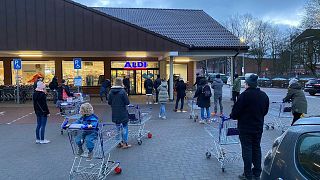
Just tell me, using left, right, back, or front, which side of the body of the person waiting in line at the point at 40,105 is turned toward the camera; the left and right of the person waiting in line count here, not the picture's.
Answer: right

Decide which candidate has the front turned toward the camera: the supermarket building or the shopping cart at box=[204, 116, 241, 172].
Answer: the supermarket building

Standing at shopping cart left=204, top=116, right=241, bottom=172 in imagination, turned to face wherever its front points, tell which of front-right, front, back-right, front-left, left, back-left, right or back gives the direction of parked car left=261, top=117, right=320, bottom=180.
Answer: back-left

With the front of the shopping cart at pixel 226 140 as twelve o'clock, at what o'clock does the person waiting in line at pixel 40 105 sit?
The person waiting in line is roughly at 11 o'clock from the shopping cart.

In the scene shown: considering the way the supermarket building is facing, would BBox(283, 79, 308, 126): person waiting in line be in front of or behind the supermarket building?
in front

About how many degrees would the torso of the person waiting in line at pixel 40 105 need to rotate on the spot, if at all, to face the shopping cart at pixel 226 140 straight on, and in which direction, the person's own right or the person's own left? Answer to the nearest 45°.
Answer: approximately 45° to the person's own right

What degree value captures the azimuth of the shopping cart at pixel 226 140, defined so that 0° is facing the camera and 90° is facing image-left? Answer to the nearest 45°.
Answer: approximately 135°

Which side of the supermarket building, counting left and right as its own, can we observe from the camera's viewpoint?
front

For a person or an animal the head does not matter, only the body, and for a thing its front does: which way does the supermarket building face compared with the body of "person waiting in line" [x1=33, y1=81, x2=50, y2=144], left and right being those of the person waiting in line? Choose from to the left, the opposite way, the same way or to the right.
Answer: to the right

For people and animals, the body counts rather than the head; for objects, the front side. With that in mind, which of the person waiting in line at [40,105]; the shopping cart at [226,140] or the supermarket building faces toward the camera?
the supermarket building

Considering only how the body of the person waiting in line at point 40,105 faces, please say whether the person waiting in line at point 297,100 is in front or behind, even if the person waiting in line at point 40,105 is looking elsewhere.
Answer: in front

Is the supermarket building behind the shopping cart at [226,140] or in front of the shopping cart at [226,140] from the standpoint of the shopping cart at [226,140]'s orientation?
in front

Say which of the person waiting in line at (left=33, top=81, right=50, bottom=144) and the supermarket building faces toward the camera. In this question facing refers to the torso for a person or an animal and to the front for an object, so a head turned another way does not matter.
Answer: the supermarket building

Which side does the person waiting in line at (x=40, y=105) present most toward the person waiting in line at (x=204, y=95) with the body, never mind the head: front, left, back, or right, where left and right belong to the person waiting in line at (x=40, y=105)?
front
